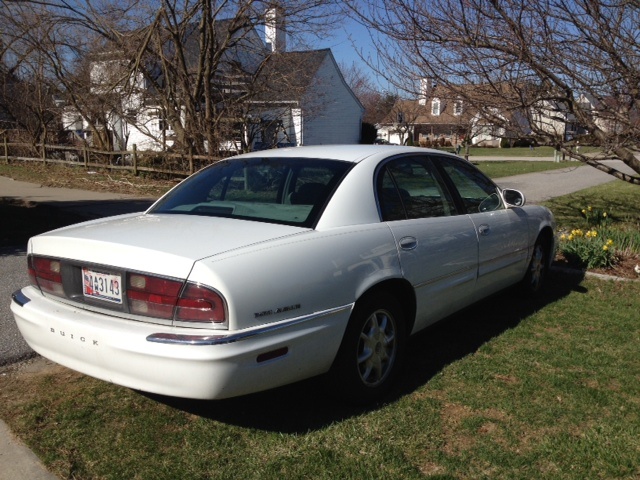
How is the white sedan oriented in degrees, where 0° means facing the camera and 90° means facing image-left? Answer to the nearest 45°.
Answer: approximately 225°

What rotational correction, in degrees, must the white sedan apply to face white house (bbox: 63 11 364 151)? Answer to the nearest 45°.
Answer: approximately 45° to its left

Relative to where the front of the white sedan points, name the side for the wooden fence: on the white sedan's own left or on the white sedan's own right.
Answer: on the white sedan's own left
